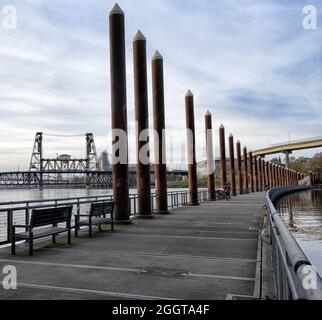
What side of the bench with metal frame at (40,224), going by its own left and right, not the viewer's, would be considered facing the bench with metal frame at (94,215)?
right

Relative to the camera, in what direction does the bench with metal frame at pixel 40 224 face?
facing away from the viewer and to the left of the viewer

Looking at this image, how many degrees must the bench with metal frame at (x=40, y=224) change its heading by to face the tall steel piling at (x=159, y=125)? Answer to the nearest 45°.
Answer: approximately 90° to its right

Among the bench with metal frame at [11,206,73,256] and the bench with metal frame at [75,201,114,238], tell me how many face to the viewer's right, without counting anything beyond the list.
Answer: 0

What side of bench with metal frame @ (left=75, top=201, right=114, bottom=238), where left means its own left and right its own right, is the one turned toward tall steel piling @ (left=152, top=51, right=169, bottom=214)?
right

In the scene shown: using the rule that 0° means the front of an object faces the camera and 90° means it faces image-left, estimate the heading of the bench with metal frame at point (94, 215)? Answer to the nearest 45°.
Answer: approximately 135°

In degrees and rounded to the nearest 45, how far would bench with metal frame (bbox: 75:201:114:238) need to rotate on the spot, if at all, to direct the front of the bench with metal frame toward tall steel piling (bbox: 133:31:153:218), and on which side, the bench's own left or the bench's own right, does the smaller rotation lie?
approximately 45° to the bench's own right
